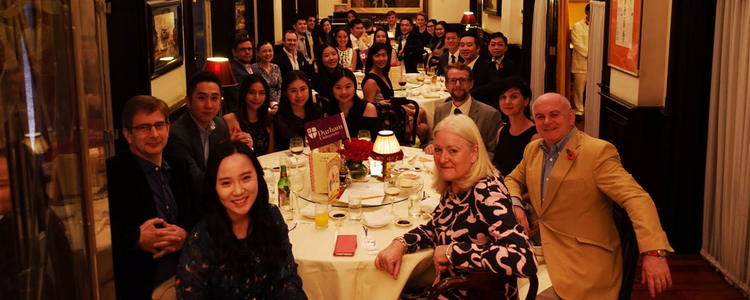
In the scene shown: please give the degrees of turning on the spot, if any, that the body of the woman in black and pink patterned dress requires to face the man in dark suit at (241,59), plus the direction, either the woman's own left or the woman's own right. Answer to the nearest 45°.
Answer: approximately 90° to the woman's own right

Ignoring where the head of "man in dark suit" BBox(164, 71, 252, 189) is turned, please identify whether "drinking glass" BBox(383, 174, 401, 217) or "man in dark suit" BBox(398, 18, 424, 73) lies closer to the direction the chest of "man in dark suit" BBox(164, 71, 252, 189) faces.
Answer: the drinking glass

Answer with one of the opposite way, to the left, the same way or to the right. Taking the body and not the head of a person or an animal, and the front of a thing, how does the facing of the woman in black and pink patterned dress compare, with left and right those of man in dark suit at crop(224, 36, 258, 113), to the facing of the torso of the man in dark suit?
to the right

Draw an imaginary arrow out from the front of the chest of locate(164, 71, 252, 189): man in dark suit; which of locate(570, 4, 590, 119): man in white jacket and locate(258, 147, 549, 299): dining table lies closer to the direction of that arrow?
the dining table

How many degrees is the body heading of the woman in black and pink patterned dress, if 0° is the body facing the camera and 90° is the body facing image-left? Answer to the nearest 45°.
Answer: approximately 45°
